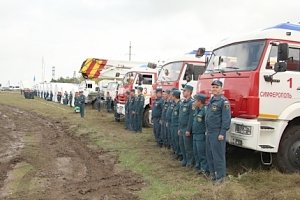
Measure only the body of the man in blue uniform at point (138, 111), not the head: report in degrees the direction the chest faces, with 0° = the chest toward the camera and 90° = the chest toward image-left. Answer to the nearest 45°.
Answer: approximately 45°

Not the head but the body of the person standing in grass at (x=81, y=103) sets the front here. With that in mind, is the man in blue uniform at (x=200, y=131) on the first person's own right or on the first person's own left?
on the first person's own left

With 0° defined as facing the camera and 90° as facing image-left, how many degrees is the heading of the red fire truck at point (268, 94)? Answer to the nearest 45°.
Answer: approximately 45°

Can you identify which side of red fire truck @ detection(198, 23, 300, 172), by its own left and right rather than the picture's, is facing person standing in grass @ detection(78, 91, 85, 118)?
right

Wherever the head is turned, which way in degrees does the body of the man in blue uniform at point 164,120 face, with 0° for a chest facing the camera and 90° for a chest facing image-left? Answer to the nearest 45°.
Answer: approximately 45°
